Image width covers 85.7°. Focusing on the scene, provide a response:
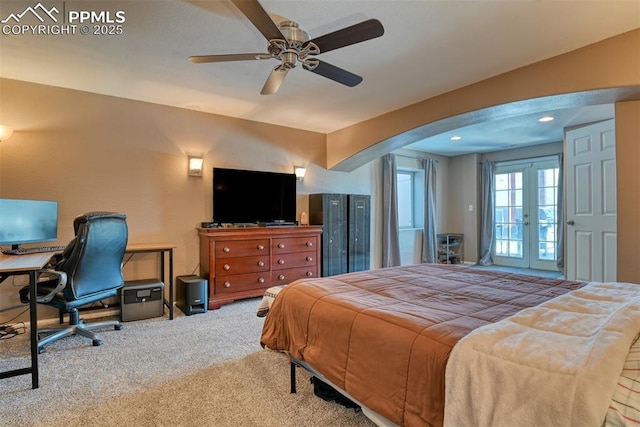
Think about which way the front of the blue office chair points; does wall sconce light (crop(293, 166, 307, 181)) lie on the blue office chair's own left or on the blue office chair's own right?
on the blue office chair's own right

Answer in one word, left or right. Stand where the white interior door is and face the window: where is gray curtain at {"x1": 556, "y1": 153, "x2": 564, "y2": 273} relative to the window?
right

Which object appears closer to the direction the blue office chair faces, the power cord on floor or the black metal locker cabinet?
the power cord on floor

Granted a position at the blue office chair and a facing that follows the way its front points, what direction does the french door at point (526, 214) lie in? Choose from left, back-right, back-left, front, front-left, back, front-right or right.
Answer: back-right

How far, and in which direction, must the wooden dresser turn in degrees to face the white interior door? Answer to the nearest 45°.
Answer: approximately 45° to its left

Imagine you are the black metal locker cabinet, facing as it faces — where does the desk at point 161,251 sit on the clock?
The desk is roughly at 3 o'clock from the black metal locker cabinet.

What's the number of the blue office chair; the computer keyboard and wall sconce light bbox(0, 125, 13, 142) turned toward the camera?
2

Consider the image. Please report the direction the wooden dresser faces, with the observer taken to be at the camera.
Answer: facing the viewer and to the right of the viewer

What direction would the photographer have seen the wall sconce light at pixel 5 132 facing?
facing the viewer

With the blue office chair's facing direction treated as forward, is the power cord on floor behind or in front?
in front

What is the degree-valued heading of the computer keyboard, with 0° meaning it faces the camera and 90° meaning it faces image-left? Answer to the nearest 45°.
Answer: approximately 0°

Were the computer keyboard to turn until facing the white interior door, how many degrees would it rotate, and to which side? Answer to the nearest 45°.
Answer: approximately 45° to its left

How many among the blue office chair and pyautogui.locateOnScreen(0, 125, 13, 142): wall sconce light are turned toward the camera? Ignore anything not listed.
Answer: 1
